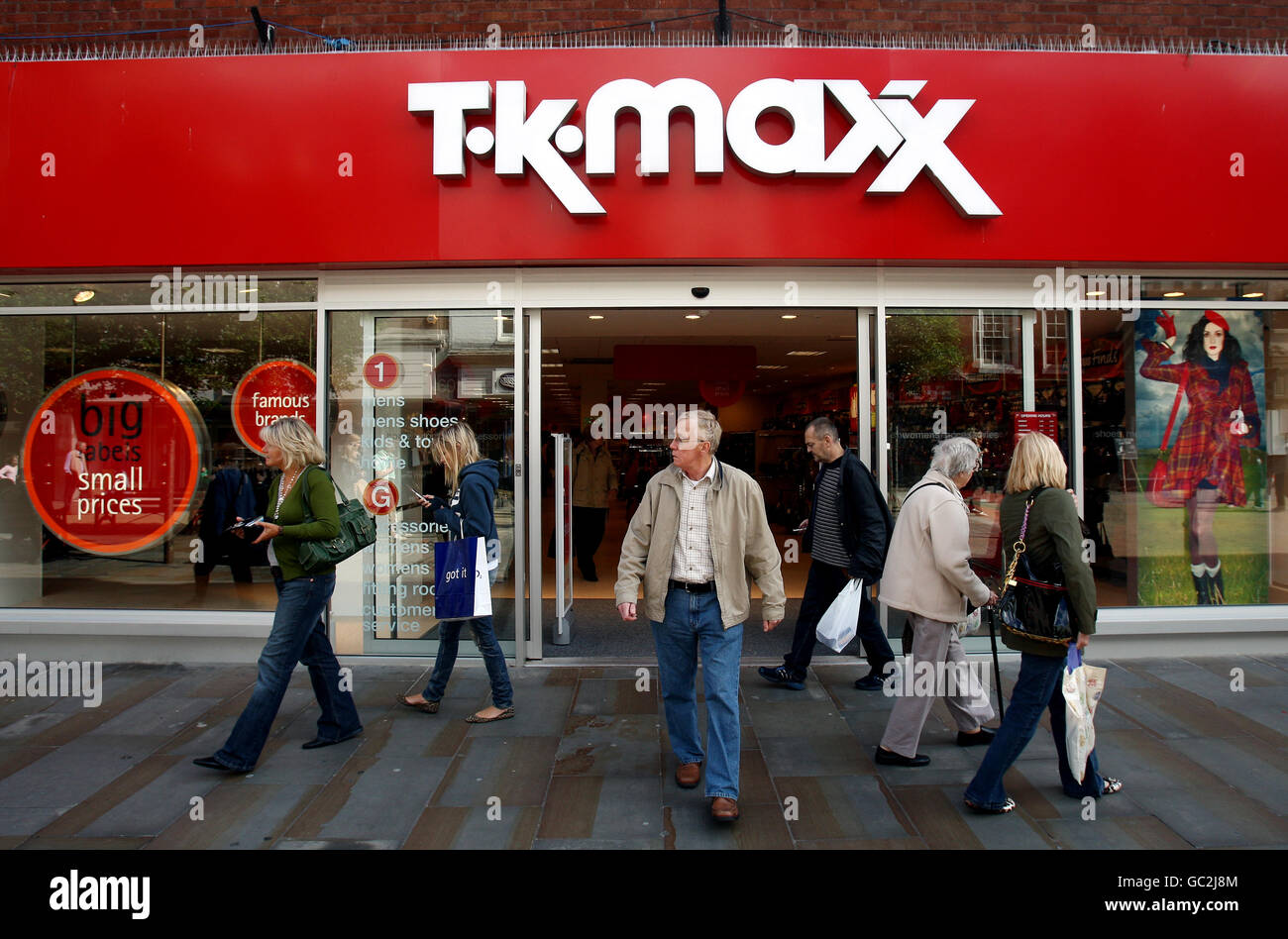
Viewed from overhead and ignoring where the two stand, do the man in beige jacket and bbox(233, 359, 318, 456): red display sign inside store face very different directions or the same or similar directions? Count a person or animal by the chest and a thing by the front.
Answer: same or similar directions

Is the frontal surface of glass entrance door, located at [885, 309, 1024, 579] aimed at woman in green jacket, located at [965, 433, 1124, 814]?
yes

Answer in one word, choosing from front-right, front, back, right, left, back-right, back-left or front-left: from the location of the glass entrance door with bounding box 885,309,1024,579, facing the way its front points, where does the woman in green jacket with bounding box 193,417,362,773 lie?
front-right

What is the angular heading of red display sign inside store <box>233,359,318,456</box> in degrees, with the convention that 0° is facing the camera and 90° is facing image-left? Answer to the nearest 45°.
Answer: approximately 0°

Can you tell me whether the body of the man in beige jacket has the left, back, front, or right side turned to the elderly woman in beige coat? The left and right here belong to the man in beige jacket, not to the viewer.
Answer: left

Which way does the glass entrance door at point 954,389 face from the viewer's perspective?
toward the camera

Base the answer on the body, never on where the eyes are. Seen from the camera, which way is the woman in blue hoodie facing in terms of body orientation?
to the viewer's left

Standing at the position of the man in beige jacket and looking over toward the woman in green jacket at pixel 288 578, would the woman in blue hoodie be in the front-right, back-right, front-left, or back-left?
front-right

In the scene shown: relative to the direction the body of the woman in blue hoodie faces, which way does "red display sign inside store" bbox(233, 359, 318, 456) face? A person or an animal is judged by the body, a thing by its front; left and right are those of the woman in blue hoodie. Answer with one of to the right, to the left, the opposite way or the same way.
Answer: to the left

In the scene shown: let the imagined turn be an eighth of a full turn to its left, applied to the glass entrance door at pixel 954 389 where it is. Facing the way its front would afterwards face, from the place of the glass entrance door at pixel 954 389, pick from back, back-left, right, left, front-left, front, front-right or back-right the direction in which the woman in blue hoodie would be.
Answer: right

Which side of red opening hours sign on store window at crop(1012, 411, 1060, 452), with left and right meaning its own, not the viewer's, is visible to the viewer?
front

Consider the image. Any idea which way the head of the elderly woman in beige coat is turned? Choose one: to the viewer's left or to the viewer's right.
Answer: to the viewer's right

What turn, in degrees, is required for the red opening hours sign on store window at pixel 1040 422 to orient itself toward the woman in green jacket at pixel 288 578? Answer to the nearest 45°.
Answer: approximately 45° to its right

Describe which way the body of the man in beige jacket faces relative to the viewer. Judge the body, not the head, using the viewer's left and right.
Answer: facing the viewer

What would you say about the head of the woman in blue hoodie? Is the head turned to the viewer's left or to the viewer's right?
to the viewer's left

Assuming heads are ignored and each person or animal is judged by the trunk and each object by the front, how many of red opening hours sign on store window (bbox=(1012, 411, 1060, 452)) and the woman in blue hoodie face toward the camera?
1
